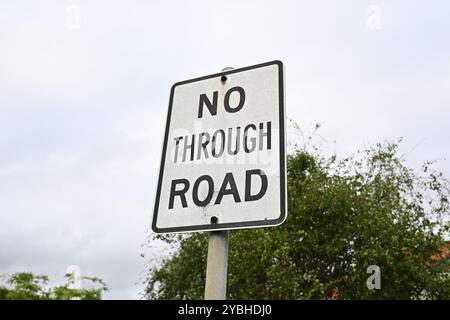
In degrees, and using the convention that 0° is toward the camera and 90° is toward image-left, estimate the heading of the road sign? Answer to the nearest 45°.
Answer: approximately 45°

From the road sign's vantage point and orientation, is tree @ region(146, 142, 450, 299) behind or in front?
behind
